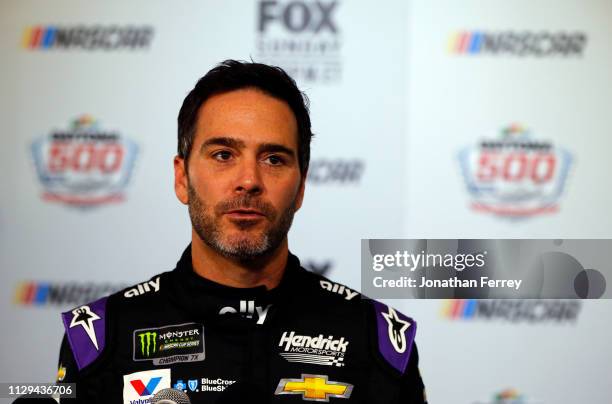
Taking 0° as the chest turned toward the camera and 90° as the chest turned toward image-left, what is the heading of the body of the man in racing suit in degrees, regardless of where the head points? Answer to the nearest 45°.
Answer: approximately 0°
